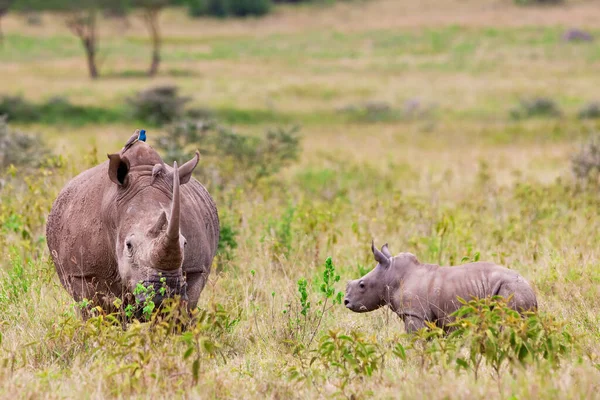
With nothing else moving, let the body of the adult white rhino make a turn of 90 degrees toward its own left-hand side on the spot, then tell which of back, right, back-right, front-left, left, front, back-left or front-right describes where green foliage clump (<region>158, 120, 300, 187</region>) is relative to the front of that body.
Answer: left

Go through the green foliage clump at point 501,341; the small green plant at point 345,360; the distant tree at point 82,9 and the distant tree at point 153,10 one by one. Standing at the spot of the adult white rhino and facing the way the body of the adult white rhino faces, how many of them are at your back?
2

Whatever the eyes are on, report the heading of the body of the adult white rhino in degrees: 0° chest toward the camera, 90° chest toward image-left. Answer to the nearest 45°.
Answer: approximately 0°

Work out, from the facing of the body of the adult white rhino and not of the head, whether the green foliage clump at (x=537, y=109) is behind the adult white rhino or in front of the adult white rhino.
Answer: behind

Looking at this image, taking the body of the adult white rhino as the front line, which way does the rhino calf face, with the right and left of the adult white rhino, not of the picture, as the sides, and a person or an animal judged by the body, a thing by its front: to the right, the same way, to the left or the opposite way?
to the right

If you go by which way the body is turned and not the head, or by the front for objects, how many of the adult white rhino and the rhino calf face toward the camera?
1

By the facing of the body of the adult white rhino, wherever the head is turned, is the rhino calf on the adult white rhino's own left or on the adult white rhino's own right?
on the adult white rhino's own left

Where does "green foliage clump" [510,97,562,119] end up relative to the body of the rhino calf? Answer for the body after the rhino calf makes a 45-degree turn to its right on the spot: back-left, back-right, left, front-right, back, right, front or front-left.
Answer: front-right

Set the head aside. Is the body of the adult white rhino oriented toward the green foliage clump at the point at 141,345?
yes

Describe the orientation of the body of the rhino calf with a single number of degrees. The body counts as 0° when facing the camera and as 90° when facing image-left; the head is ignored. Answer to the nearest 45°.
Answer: approximately 90°

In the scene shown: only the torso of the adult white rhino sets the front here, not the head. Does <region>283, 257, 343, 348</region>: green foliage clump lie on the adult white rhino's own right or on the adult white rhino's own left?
on the adult white rhino's own left

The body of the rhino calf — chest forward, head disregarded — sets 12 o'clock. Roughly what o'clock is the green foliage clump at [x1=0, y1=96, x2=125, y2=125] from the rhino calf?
The green foliage clump is roughly at 2 o'clock from the rhino calf.

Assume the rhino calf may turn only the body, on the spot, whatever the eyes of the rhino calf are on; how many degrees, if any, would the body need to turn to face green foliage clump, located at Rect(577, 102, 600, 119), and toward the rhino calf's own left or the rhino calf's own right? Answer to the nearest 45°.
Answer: approximately 90° to the rhino calf's own right

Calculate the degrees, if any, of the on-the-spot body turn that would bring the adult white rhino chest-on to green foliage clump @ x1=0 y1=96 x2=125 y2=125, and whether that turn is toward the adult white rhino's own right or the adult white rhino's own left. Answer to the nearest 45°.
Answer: approximately 180°
